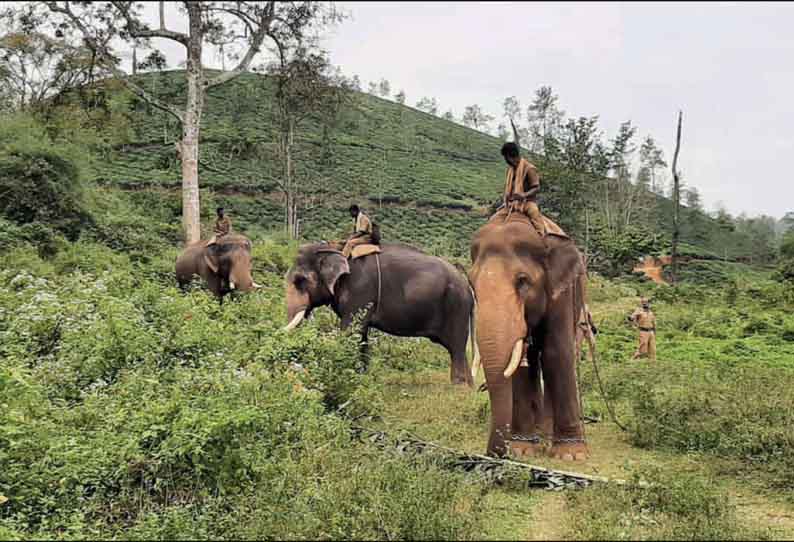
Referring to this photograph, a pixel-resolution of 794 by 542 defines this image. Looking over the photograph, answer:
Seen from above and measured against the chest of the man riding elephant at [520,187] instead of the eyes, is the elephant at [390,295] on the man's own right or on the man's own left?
on the man's own right

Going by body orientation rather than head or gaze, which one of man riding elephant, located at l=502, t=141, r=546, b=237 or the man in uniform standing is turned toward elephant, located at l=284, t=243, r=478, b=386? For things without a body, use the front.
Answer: the man in uniform standing

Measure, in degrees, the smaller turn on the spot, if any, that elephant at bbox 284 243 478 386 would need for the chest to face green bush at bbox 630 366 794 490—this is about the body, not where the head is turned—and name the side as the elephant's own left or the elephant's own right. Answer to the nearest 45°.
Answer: approximately 135° to the elephant's own left

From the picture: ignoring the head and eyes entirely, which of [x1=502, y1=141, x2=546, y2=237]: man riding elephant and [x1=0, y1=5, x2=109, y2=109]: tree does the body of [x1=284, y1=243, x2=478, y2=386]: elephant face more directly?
the tree

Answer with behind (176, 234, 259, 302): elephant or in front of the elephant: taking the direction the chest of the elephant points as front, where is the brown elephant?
in front

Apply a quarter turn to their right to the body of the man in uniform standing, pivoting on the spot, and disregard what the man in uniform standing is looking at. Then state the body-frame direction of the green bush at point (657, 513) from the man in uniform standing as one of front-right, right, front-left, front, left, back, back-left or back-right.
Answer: back-left

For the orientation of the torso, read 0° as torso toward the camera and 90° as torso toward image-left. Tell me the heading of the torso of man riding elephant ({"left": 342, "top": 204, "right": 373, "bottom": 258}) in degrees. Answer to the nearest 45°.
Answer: approximately 90°

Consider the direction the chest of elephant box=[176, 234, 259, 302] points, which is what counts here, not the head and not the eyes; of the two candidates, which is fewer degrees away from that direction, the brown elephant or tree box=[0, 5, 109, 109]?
the brown elephant

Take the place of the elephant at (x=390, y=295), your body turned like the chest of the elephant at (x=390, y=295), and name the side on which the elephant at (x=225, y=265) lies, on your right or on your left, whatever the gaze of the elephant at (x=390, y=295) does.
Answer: on your right

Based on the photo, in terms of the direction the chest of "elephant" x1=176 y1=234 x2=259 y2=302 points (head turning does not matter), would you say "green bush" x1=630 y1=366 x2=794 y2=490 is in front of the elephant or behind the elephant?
in front

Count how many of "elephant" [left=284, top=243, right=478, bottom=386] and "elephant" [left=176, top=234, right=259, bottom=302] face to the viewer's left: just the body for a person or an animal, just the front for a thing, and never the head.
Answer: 1
